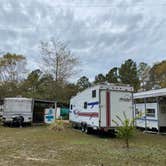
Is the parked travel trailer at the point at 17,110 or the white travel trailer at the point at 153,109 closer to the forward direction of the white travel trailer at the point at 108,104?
the parked travel trailer

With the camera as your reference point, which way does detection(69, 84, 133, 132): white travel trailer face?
facing away from the viewer and to the left of the viewer

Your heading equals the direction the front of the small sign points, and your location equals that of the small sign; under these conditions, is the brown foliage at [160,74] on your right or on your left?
on your left

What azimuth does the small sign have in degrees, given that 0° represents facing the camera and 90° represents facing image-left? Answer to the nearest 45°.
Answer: approximately 0°

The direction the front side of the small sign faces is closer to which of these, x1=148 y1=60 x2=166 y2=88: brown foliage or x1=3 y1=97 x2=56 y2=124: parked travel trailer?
the parked travel trailer

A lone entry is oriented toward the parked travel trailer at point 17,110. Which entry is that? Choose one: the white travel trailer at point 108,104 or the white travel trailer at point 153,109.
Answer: the white travel trailer at point 108,104
